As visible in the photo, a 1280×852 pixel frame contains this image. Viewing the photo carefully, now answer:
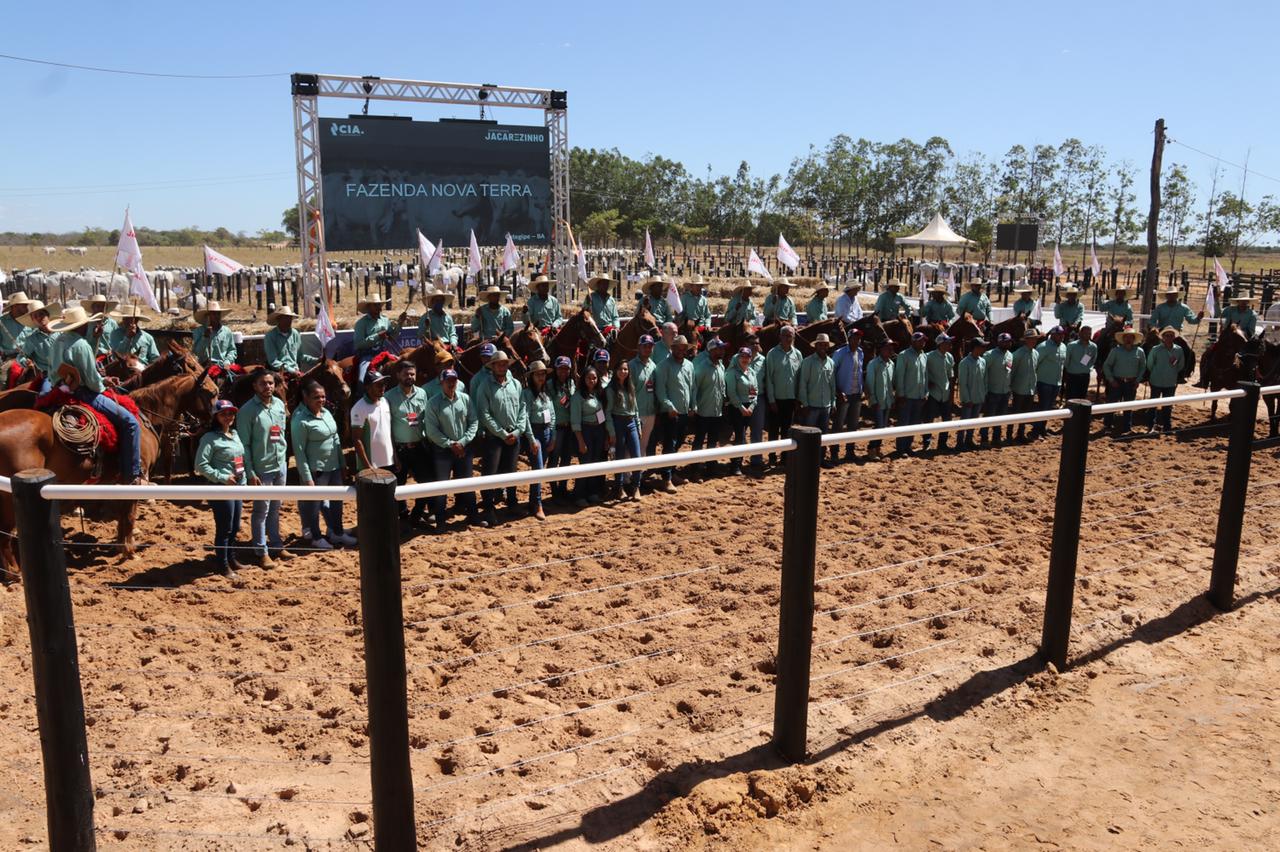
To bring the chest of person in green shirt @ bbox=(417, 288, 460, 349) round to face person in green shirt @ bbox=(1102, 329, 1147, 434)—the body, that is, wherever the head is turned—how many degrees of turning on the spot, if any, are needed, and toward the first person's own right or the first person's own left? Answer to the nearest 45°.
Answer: approximately 90° to the first person's own left

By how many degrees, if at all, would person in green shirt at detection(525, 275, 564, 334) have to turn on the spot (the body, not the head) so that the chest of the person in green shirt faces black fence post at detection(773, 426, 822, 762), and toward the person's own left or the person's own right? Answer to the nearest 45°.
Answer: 0° — they already face it

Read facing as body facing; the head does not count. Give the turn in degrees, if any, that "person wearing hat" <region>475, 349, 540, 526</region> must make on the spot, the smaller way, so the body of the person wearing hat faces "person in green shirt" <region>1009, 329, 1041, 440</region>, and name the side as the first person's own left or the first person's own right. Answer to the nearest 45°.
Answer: approximately 90° to the first person's own left

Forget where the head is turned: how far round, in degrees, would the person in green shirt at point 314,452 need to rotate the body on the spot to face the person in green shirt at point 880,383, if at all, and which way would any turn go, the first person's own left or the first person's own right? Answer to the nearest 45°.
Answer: approximately 45° to the first person's own left

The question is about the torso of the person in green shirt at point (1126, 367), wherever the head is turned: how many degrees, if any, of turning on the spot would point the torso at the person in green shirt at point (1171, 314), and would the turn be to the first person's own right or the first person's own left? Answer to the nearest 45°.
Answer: approximately 180°

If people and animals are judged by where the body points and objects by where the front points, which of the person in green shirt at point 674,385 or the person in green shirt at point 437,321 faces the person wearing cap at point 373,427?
the person in green shirt at point 437,321

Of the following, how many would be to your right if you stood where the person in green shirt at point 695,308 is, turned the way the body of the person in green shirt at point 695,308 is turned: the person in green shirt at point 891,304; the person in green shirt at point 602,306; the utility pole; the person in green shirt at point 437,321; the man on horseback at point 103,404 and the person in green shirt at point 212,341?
4

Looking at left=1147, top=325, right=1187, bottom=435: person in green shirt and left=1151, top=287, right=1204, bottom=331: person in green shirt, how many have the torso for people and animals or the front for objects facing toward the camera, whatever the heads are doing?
2
